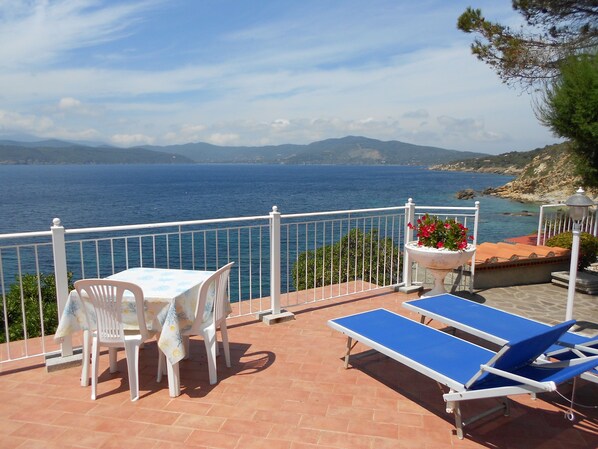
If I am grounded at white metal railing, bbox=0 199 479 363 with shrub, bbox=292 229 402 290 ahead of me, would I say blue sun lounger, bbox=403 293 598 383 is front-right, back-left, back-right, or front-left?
back-right

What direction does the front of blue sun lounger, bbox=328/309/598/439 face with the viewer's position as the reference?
facing away from the viewer and to the left of the viewer

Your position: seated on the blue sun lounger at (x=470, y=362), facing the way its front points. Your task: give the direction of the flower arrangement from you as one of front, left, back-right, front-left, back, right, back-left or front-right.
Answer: front-right

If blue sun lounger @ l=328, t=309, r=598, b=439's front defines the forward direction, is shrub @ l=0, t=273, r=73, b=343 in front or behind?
in front

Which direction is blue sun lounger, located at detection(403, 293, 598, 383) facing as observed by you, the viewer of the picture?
facing away from the viewer and to the left of the viewer

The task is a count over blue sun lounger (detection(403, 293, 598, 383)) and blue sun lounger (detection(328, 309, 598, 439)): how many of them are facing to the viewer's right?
0
